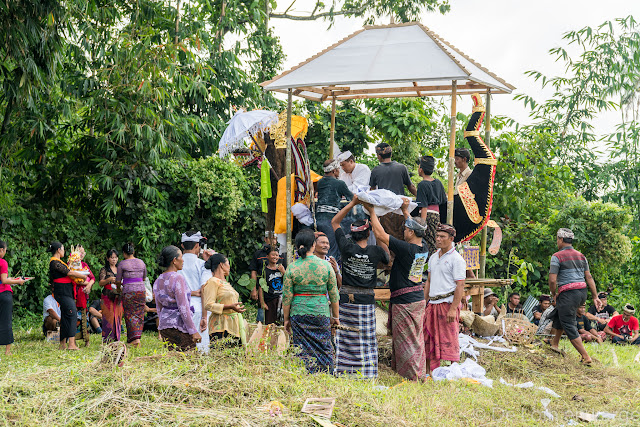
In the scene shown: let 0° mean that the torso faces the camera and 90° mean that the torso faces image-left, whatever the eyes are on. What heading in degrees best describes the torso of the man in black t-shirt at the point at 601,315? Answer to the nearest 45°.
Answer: approximately 0°

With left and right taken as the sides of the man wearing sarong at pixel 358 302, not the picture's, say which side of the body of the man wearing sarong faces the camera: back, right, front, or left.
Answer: back

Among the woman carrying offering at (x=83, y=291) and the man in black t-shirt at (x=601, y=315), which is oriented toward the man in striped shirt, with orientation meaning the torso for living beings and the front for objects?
the man in black t-shirt

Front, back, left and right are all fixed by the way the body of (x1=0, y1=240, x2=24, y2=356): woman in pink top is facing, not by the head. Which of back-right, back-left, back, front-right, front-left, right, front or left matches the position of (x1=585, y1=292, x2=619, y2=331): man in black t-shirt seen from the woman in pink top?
front

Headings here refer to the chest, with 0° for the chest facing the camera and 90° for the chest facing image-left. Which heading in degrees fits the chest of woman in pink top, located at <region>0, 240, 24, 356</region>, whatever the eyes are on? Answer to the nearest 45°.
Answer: approximately 270°

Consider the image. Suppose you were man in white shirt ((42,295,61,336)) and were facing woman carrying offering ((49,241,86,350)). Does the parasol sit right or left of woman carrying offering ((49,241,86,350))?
left

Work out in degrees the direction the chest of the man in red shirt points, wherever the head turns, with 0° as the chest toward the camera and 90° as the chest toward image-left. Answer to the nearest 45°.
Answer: approximately 0°

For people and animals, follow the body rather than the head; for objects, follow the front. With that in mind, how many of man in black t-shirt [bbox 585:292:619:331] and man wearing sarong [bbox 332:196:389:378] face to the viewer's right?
0

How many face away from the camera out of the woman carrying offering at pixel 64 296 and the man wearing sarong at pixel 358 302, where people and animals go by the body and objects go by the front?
1

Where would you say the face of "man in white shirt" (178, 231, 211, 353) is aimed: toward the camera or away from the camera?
away from the camera

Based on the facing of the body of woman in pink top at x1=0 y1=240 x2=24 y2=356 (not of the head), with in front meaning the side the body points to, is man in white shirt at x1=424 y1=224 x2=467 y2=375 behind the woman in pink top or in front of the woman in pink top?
in front
